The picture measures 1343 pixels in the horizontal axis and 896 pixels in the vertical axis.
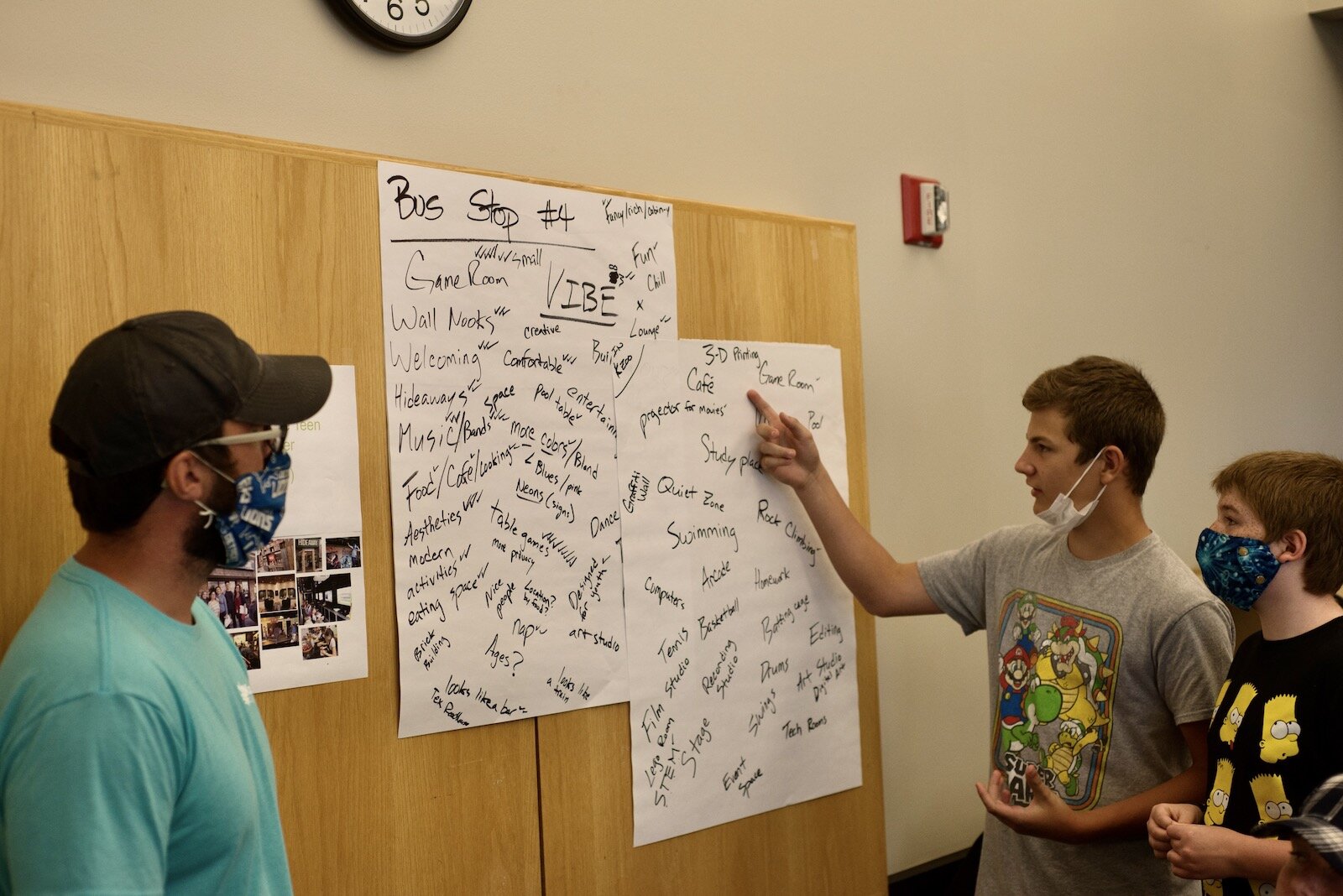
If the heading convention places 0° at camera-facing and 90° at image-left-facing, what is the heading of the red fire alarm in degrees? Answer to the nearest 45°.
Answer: approximately 315°

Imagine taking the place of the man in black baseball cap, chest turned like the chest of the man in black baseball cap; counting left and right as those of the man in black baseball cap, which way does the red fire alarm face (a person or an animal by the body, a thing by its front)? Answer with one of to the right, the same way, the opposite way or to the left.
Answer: to the right

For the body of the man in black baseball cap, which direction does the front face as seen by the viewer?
to the viewer's right

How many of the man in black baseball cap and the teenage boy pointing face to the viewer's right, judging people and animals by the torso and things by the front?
1

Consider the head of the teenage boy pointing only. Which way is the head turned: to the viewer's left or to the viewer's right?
to the viewer's left

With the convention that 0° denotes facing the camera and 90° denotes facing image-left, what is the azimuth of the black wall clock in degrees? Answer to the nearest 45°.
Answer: approximately 315°

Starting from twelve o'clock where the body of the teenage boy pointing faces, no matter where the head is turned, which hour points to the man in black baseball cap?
The man in black baseball cap is roughly at 12 o'clock from the teenage boy pointing.
